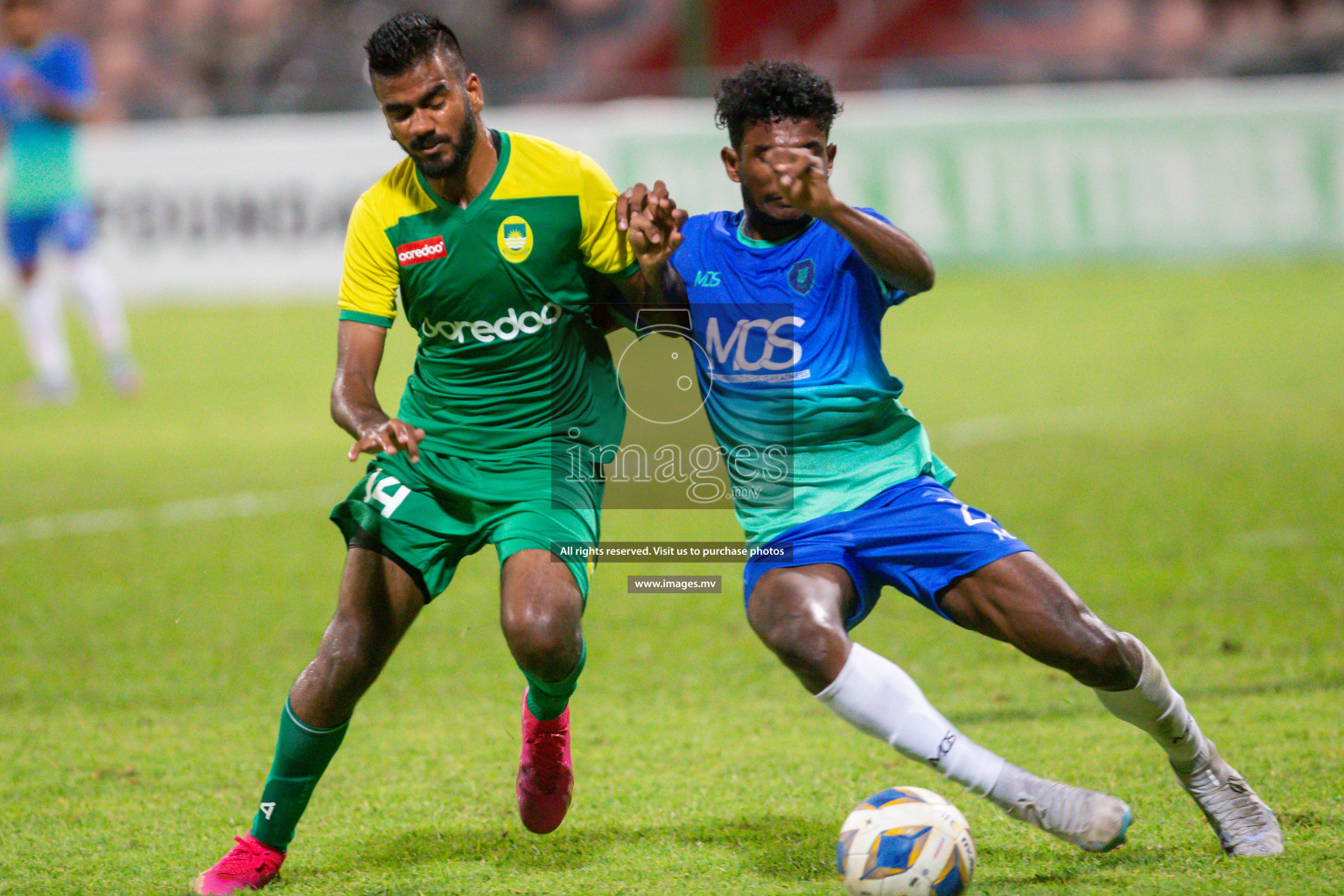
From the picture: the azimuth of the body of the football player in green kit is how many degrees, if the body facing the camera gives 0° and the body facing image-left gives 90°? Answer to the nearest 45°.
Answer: approximately 0°

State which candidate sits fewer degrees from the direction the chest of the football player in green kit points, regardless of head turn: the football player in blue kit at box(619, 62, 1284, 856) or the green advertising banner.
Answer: the football player in blue kit

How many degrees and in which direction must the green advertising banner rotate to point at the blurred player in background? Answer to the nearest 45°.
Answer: approximately 45° to its right

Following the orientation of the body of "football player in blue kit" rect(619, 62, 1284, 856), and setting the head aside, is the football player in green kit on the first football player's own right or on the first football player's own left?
on the first football player's own right
